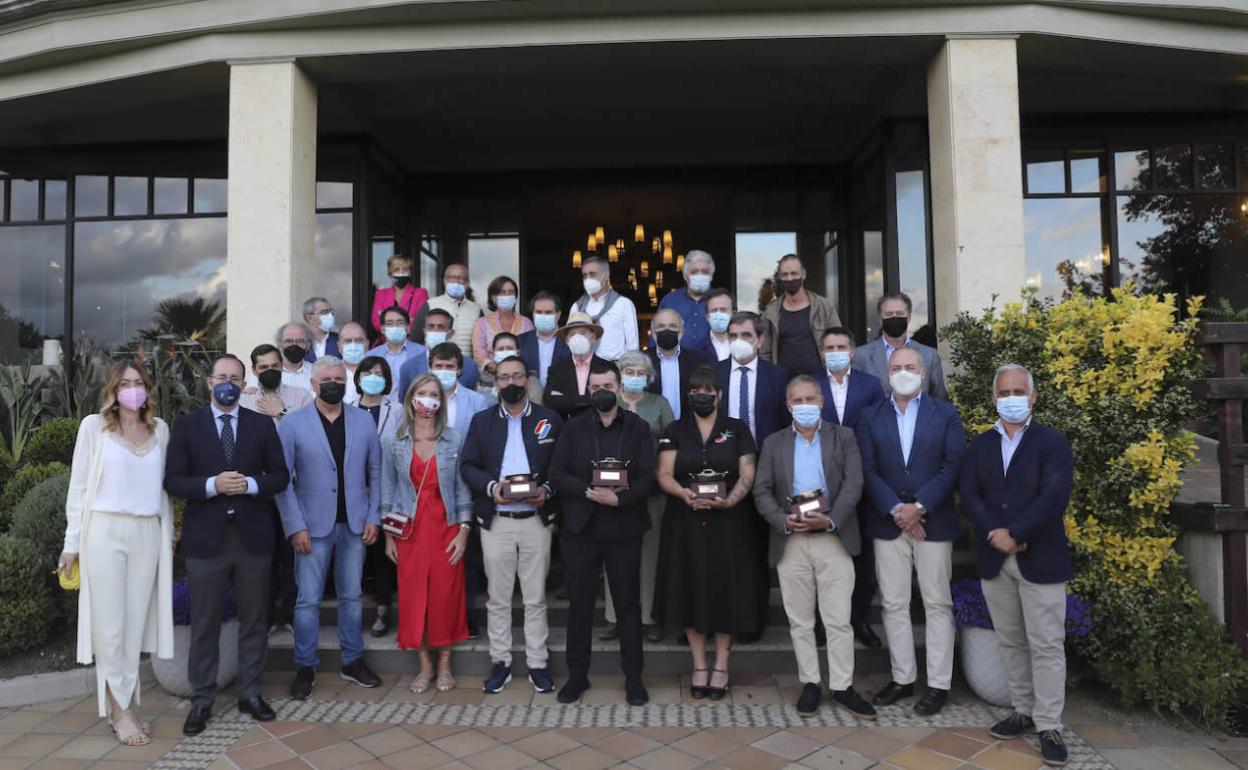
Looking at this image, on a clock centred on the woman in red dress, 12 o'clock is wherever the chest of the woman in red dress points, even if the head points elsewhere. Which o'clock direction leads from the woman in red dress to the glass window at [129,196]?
The glass window is roughly at 5 o'clock from the woman in red dress.

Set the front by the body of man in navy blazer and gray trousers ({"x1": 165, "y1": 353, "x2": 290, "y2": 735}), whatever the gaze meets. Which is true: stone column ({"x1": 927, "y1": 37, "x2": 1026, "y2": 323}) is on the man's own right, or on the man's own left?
on the man's own left

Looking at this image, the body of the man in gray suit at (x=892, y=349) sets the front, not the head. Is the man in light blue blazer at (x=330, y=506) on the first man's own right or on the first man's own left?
on the first man's own right

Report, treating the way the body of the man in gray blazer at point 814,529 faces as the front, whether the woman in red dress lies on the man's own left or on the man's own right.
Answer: on the man's own right

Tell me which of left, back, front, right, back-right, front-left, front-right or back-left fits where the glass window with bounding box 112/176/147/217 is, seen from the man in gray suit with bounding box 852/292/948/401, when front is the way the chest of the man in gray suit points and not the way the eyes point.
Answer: right

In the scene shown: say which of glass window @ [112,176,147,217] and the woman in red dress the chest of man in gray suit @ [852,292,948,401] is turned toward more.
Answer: the woman in red dress
